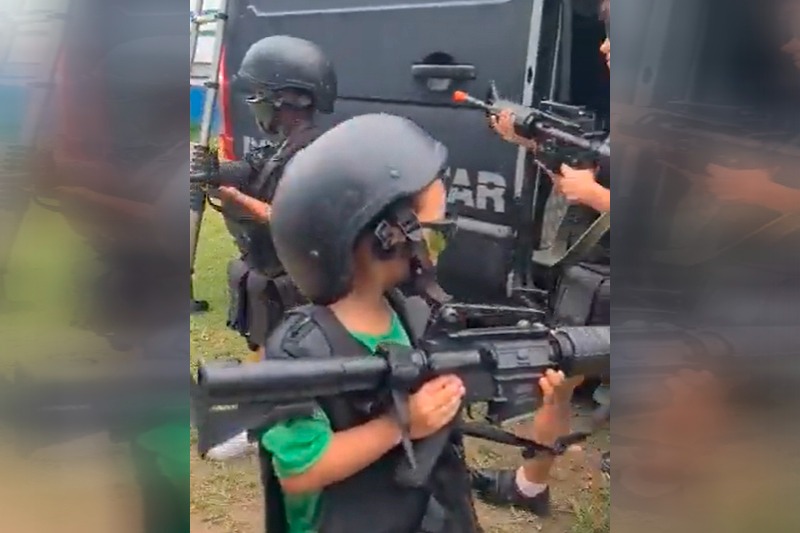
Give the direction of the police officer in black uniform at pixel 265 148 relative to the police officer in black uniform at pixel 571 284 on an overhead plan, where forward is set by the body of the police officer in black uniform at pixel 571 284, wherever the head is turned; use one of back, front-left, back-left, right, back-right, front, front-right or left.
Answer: front

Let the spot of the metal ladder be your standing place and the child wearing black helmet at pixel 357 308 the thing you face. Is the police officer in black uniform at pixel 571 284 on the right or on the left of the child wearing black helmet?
left

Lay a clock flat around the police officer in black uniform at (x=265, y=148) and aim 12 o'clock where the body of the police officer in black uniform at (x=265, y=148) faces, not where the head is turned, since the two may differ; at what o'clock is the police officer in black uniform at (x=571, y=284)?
the police officer in black uniform at (x=571, y=284) is roughly at 7 o'clock from the police officer in black uniform at (x=265, y=148).

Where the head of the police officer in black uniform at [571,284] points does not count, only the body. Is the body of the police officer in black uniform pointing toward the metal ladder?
yes

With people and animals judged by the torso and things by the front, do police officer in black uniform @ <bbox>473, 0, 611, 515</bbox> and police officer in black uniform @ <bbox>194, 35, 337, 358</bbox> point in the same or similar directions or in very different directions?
same or similar directions

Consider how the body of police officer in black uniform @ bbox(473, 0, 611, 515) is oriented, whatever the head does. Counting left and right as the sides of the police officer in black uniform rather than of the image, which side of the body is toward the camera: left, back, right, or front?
left

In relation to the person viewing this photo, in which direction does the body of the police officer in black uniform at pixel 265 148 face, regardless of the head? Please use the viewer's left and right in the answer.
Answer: facing to the left of the viewer
